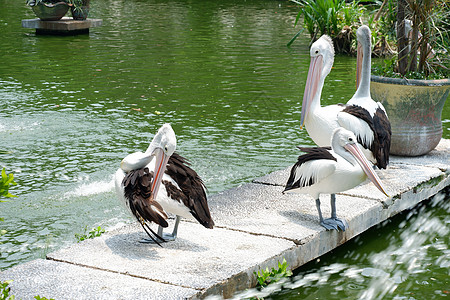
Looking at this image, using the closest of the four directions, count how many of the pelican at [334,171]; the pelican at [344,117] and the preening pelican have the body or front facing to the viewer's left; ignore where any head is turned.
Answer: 2

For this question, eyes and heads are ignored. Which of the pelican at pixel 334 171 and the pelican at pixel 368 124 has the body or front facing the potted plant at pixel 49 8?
the pelican at pixel 368 124

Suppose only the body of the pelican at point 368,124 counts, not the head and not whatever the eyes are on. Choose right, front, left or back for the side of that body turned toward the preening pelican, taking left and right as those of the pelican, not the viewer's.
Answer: left

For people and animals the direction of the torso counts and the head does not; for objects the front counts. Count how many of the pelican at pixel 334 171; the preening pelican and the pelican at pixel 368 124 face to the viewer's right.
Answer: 1

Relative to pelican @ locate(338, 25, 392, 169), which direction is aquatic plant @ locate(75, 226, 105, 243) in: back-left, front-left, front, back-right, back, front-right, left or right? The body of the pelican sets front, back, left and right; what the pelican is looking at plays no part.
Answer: left

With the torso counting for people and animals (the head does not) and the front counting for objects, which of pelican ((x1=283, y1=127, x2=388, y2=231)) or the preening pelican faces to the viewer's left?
the preening pelican

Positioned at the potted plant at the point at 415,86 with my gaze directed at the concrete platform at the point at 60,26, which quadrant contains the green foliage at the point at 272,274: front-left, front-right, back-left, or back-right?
back-left

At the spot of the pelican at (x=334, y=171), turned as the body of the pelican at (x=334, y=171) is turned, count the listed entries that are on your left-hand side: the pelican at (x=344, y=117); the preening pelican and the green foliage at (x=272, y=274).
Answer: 1

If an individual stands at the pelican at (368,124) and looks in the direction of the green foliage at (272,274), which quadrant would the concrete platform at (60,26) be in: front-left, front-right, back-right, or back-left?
back-right

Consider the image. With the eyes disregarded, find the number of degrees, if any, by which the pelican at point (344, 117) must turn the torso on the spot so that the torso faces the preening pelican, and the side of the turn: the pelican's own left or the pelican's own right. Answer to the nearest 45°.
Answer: approximately 45° to the pelican's own left

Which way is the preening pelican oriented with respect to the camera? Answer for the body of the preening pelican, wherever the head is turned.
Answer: to the viewer's left

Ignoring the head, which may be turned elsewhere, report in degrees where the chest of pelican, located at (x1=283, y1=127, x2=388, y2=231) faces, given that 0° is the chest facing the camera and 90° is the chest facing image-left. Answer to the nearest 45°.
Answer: approximately 270°
